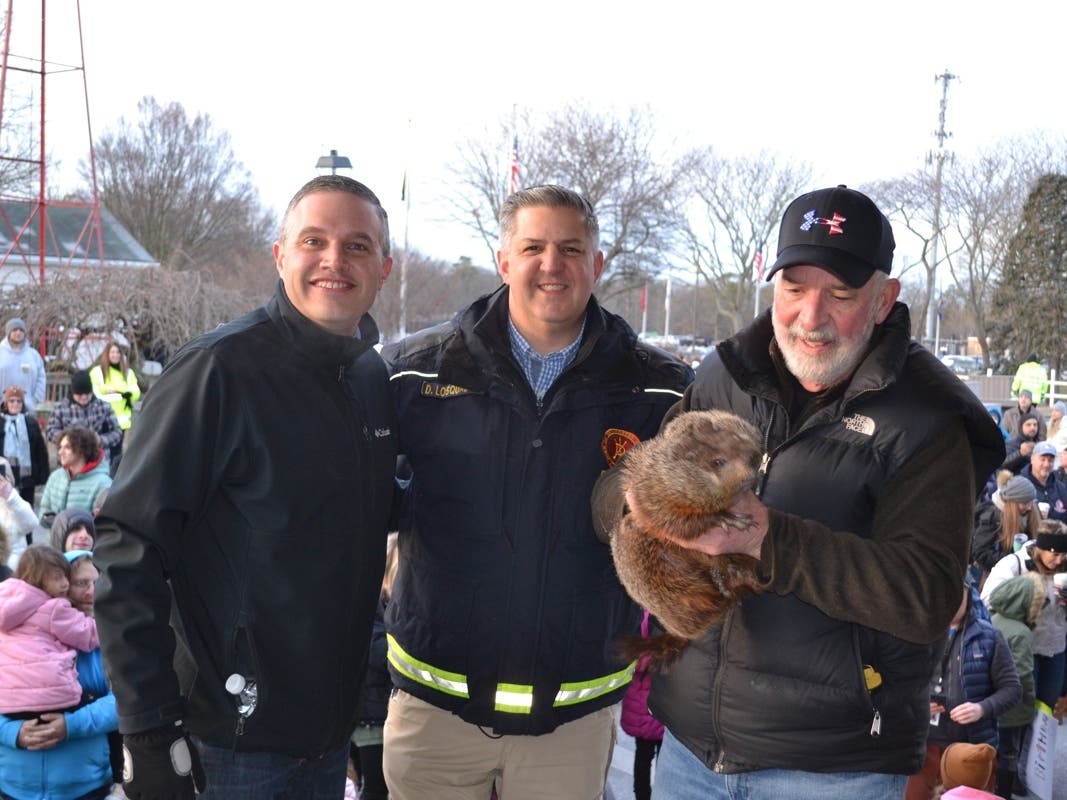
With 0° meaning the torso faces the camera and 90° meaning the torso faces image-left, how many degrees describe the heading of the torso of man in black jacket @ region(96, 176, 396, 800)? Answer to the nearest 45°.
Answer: approximately 315°

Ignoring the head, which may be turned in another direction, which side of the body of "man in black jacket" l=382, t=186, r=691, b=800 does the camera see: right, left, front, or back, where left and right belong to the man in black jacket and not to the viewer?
front

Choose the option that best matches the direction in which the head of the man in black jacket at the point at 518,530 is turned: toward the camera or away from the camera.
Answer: toward the camera

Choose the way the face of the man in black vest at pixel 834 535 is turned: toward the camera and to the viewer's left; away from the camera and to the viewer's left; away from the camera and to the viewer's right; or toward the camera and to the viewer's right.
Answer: toward the camera and to the viewer's left

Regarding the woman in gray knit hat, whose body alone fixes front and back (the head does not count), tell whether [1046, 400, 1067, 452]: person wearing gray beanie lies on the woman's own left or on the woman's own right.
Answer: on the woman's own left

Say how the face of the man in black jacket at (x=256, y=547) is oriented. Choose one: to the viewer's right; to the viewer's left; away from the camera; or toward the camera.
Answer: toward the camera

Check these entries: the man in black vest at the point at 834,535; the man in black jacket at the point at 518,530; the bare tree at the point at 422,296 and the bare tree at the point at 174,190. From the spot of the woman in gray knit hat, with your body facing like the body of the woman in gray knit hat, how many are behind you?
2

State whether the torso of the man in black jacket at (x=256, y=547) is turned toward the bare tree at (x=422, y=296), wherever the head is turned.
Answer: no

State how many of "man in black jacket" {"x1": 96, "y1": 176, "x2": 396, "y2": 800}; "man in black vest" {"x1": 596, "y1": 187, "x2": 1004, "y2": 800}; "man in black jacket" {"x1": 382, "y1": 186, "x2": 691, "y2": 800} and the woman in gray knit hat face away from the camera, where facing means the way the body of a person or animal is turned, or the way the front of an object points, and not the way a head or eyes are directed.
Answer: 0

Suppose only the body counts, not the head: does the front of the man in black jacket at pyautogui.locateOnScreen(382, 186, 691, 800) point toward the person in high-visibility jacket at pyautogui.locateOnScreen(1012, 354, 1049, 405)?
no

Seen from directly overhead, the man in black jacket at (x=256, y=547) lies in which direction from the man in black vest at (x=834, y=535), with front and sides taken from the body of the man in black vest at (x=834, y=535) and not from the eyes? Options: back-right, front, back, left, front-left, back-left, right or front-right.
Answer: front-right

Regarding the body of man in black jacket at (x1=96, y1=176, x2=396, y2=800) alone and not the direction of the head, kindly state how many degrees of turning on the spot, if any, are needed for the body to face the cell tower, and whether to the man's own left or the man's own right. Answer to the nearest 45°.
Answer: approximately 90° to the man's own left

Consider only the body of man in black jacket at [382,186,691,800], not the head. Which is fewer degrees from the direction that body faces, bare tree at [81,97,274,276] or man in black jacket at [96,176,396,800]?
the man in black jacket

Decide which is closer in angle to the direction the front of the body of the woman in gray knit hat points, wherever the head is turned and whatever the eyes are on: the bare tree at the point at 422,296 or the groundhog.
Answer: the groundhog

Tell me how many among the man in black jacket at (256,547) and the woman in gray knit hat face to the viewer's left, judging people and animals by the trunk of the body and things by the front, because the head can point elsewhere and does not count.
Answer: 0

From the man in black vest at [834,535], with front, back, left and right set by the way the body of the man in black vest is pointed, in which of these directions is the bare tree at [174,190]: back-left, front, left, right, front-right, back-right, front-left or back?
right

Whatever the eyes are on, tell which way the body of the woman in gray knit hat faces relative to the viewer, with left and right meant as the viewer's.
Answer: facing the viewer and to the right of the viewer

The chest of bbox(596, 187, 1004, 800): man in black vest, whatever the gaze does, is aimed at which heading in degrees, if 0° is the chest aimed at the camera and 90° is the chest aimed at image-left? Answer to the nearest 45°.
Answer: approximately 45°
